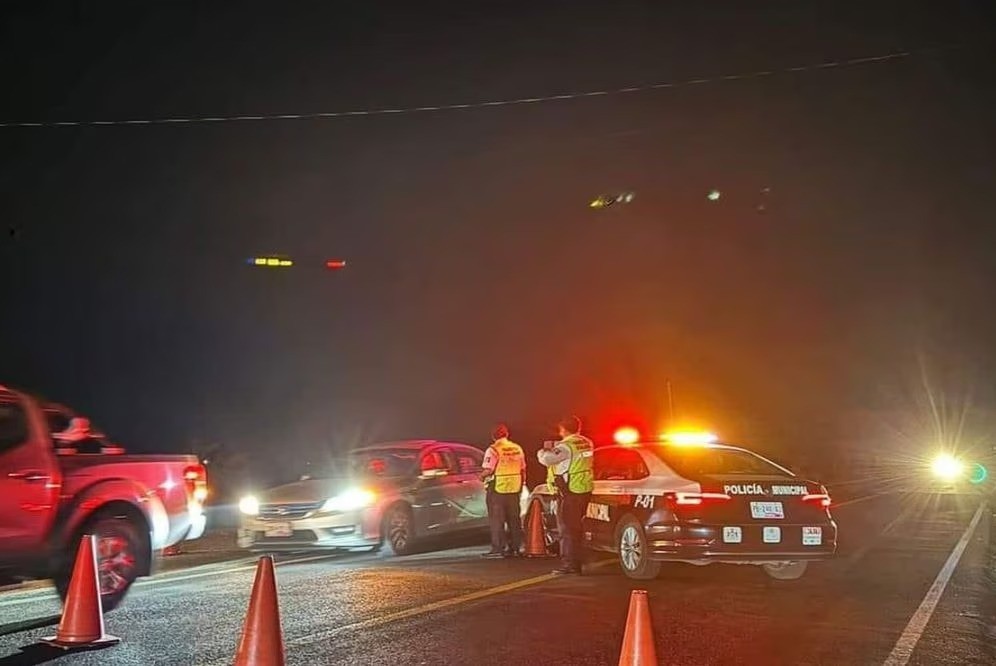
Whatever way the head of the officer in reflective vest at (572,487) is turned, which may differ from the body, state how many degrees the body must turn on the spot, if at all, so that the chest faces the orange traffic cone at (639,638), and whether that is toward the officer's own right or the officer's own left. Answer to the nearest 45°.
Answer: approximately 135° to the officer's own left

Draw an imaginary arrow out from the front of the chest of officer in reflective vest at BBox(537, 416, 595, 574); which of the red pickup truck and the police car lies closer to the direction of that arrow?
the red pickup truck

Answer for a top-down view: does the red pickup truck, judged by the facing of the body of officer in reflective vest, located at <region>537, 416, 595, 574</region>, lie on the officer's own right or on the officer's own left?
on the officer's own left

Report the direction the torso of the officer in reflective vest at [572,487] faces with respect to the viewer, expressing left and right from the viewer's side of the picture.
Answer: facing away from the viewer and to the left of the viewer

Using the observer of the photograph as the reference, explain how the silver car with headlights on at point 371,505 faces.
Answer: facing the viewer and to the left of the viewer

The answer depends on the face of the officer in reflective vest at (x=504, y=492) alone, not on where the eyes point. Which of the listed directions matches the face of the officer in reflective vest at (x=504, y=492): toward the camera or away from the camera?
away from the camera

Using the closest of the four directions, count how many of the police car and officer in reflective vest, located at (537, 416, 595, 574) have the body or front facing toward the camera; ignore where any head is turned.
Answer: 0
